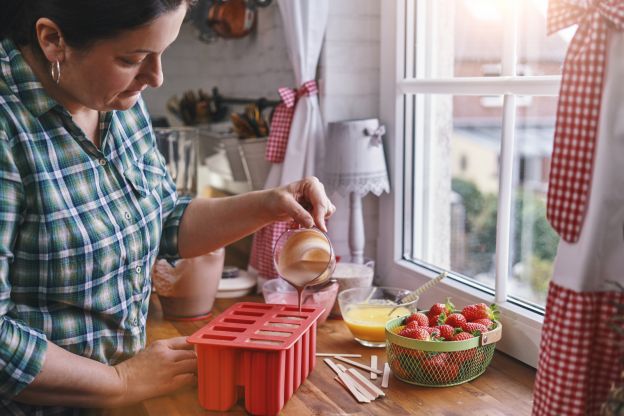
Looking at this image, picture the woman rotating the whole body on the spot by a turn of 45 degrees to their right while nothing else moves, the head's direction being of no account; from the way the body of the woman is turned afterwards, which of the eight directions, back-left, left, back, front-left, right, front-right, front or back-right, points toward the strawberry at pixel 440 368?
left

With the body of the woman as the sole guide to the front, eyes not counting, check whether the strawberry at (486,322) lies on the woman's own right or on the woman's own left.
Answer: on the woman's own left

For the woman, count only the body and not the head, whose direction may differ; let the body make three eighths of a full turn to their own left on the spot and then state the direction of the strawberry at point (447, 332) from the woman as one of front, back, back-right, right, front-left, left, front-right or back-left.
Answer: right

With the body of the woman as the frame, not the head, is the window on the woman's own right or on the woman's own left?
on the woman's own left

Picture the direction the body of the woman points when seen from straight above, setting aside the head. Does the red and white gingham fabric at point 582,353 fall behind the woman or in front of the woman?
in front

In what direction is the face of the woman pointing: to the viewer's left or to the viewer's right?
to the viewer's right

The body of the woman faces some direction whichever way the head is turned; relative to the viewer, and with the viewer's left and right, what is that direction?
facing the viewer and to the right of the viewer

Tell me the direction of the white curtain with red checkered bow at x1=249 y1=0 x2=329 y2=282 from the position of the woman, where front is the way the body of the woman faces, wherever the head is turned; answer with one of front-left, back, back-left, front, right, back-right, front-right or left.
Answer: left

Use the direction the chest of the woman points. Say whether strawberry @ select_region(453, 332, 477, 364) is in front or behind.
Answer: in front

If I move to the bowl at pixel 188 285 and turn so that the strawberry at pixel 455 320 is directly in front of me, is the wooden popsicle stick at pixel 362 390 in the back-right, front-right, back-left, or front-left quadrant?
front-right

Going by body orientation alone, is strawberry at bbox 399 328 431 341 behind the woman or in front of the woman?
in front

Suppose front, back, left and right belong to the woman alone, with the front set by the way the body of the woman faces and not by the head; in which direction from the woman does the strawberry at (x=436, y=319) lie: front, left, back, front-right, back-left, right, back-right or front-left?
front-left

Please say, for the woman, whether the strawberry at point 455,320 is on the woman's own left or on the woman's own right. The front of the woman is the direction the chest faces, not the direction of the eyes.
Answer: on the woman's own left

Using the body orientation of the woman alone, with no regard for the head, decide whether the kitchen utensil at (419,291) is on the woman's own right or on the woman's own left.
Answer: on the woman's own left

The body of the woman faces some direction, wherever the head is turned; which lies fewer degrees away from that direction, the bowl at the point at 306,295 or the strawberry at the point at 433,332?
the strawberry
